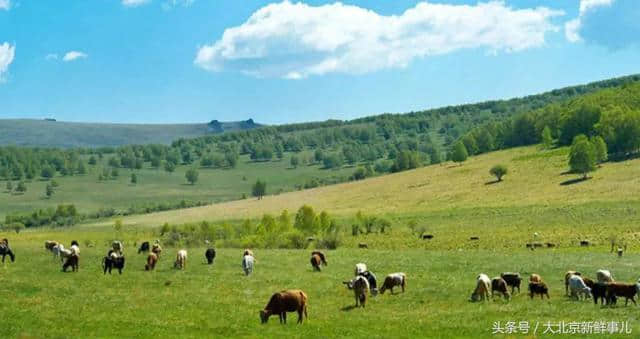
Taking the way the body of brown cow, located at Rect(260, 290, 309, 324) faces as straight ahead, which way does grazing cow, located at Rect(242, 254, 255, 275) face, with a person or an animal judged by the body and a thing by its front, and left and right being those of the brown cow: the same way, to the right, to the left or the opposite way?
to the left

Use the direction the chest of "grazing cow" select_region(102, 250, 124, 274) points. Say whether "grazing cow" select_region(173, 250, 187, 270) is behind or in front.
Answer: behind

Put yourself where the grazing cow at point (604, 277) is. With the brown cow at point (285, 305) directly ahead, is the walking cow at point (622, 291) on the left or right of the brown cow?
left

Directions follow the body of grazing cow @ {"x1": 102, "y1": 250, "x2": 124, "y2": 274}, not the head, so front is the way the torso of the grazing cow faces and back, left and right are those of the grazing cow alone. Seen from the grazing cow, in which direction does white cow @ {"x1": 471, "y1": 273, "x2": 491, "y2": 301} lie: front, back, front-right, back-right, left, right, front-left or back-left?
left

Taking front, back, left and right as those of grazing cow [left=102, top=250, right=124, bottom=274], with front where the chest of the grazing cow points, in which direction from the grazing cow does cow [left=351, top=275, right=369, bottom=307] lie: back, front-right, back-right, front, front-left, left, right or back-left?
left

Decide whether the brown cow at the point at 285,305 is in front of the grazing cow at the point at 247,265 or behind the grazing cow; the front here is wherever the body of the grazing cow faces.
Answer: in front

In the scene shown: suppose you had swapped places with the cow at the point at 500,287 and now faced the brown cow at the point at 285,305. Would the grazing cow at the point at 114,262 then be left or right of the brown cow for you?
right

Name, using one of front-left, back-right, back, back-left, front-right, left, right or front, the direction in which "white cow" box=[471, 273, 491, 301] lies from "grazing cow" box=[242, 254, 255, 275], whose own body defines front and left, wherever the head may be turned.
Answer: front-left

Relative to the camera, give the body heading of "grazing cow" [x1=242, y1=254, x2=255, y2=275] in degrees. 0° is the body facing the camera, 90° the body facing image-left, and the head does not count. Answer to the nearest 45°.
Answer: approximately 0°

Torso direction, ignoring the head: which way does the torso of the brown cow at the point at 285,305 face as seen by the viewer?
to the viewer's left

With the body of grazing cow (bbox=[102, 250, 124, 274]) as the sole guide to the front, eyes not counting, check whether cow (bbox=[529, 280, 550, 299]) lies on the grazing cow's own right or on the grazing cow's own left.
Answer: on the grazing cow's own left
